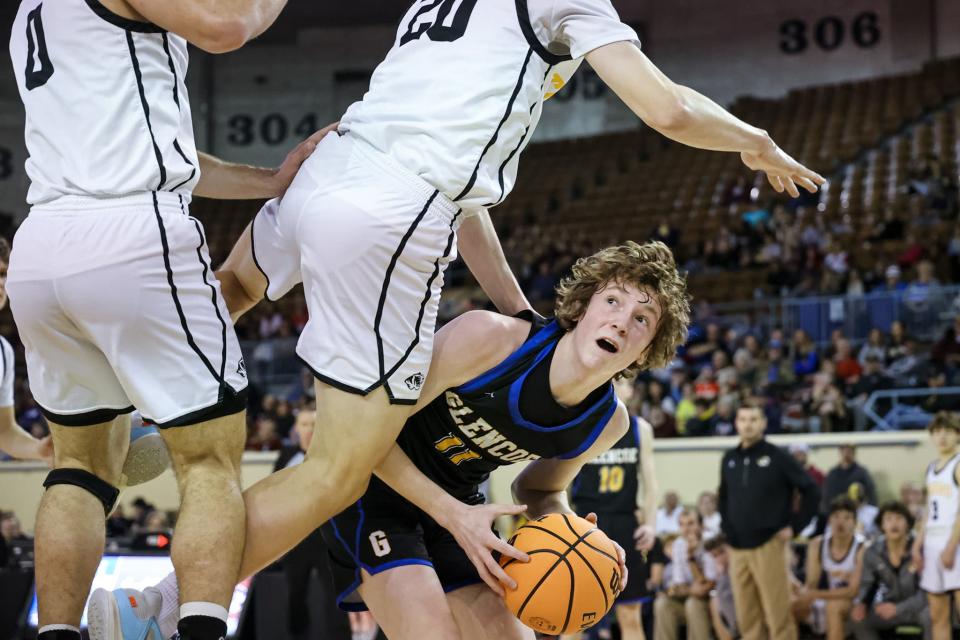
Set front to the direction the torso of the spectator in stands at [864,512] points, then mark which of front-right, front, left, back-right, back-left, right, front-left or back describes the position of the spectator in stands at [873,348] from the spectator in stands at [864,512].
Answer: back-right

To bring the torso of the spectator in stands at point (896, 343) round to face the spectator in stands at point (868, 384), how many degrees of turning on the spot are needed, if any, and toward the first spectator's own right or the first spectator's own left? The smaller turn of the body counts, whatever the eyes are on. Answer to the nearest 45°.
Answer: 0° — they already face them

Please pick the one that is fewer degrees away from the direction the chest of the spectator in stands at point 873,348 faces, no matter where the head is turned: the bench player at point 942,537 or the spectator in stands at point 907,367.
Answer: the bench player

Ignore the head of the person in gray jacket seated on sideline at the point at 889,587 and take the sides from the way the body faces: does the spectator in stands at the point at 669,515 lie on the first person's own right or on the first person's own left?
on the first person's own right

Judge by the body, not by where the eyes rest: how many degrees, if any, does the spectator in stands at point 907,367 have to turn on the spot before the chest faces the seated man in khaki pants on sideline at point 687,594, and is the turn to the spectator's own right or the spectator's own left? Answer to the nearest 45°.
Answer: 0° — they already face them

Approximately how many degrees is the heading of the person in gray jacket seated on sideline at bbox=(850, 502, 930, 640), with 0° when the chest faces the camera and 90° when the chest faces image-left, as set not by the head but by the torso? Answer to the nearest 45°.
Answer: approximately 45°
